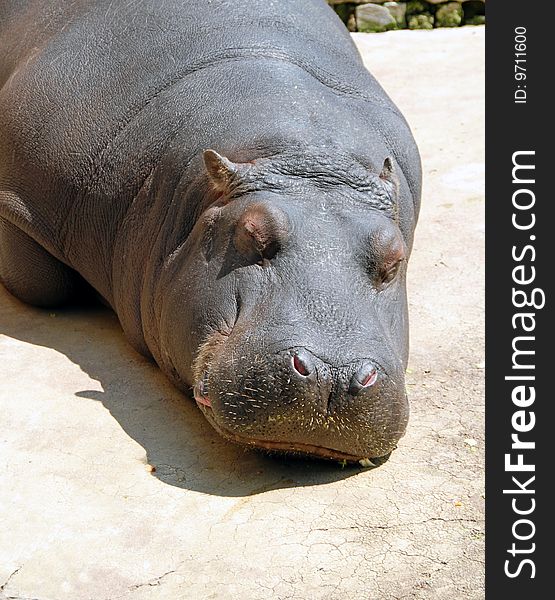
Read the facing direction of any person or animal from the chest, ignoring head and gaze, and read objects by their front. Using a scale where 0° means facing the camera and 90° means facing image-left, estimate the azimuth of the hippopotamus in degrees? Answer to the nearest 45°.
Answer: approximately 315°

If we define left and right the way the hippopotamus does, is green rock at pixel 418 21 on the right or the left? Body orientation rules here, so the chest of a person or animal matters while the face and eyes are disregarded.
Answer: on its left

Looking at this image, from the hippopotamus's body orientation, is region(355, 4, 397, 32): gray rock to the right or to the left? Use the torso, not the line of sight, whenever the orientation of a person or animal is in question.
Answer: on its left

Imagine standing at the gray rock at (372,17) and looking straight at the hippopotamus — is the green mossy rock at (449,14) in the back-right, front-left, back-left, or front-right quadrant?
back-left

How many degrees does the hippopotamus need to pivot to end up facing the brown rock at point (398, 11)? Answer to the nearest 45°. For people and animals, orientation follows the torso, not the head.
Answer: approximately 135° to its left
